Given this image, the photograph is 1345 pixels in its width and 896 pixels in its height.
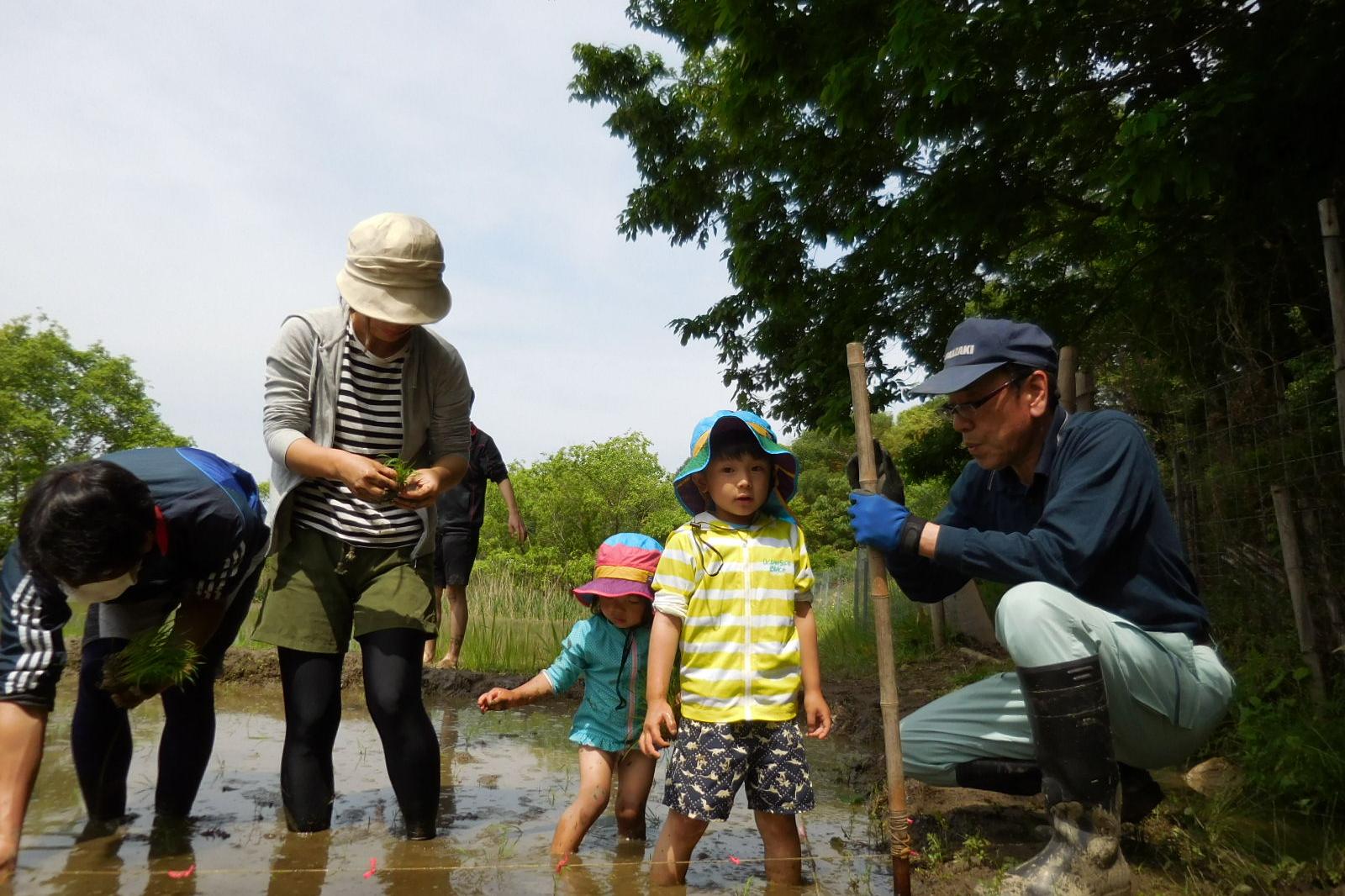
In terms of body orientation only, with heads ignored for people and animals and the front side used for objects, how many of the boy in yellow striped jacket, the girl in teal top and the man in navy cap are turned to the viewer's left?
1

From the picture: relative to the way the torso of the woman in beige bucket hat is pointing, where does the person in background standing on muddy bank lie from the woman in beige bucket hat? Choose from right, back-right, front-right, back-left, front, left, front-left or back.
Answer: back

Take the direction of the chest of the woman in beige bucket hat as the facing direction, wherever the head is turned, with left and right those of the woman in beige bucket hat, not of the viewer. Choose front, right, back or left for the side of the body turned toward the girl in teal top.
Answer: left

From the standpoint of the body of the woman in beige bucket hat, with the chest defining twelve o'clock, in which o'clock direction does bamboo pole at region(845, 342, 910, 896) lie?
The bamboo pole is roughly at 10 o'clock from the woman in beige bucket hat.

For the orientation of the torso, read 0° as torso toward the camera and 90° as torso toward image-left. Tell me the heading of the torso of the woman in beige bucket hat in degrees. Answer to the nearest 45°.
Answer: approximately 0°

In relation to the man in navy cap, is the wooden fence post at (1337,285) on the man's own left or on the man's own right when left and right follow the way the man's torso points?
on the man's own right

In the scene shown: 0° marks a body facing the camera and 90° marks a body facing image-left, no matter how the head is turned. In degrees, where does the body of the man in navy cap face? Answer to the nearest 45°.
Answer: approximately 90°

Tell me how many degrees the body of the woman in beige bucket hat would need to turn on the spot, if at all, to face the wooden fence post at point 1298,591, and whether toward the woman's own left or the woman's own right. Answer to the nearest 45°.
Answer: approximately 90° to the woman's own left

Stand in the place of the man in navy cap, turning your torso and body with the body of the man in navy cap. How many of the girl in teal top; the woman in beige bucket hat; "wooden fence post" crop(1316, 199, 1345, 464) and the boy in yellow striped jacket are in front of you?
3

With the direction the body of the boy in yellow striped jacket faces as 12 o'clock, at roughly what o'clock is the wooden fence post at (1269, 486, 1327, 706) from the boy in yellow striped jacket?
The wooden fence post is roughly at 8 o'clock from the boy in yellow striped jacket.

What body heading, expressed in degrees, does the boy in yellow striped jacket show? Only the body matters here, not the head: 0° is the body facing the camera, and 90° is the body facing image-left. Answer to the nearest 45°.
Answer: approximately 0°
